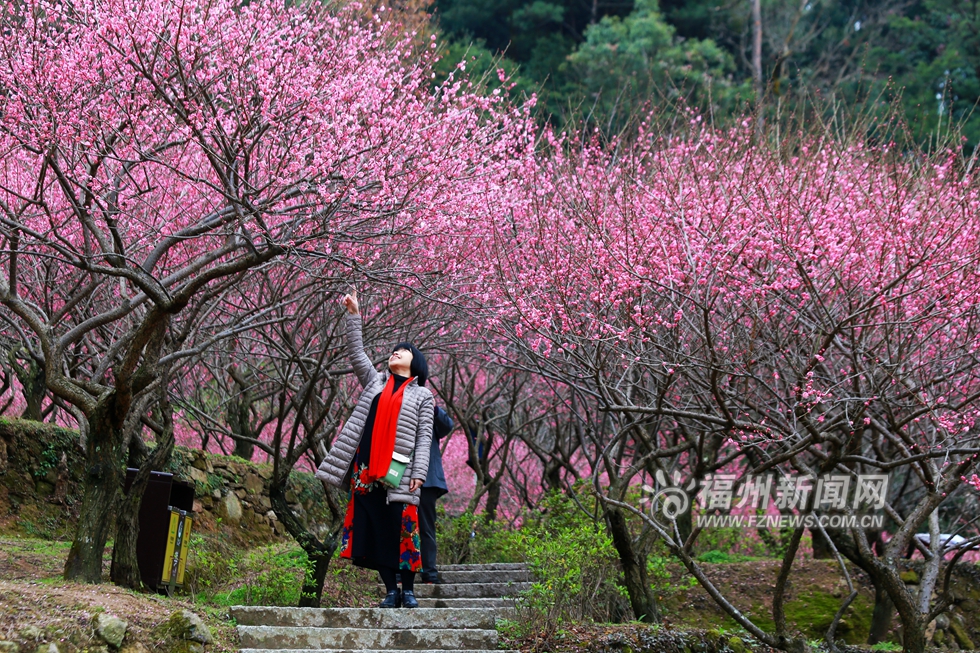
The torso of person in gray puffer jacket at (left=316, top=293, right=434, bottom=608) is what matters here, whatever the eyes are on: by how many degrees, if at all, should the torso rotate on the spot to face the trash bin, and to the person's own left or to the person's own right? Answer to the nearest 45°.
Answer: approximately 90° to the person's own right

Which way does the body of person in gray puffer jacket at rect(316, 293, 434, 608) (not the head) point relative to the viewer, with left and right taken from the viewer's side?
facing the viewer and to the left of the viewer

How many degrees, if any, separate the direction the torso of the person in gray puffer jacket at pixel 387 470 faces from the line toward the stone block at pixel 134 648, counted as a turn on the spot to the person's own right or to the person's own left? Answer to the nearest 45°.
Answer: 0° — they already face it

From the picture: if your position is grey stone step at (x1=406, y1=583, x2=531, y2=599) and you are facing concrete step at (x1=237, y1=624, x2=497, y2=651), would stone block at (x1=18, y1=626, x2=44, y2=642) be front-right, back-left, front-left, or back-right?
front-right

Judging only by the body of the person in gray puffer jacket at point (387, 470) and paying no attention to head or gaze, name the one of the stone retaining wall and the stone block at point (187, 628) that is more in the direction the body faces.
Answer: the stone block

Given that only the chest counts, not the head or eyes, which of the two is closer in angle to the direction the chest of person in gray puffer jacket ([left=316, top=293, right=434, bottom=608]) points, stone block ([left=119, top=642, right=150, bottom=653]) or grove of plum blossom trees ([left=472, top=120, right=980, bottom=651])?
the stone block

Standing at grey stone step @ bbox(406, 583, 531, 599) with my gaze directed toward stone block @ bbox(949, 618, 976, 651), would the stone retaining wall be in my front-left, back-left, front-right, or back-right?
back-left

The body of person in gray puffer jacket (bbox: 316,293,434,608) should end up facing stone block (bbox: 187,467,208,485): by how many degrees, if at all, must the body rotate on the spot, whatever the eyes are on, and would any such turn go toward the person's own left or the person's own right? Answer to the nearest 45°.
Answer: approximately 90° to the person's own right
